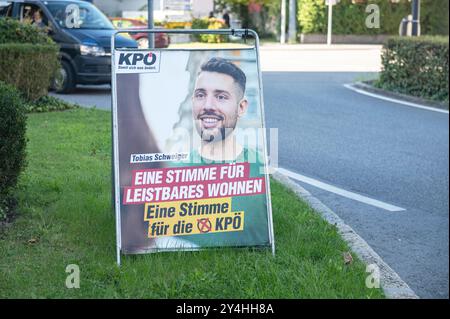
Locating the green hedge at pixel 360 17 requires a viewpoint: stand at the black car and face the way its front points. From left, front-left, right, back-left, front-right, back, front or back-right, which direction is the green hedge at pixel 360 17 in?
left

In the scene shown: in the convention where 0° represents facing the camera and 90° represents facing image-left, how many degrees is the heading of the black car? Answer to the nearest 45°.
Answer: approximately 315°

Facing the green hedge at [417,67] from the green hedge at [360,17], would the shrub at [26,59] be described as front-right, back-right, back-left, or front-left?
front-right

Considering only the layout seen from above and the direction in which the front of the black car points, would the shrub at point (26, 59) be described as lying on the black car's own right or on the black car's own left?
on the black car's own right

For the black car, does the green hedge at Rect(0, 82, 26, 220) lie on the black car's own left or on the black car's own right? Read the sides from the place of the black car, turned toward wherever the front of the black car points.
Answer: on the black car's own right

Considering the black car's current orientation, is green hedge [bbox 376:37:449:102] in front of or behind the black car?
in front

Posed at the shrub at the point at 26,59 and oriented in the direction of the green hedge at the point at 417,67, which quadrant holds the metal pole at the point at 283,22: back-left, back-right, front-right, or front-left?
front-left

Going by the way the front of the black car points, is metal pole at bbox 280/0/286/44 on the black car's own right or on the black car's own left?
on the black car's own left
